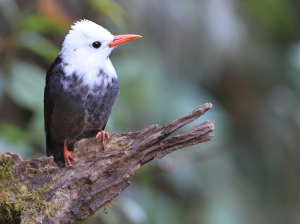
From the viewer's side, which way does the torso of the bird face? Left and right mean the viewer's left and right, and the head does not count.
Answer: facing the viewer and to the right of the viewer
